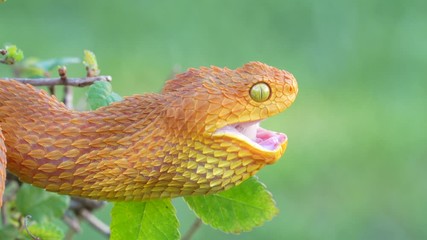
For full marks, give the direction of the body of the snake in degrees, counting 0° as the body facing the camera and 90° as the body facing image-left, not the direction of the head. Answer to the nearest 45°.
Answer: approximately 270°
